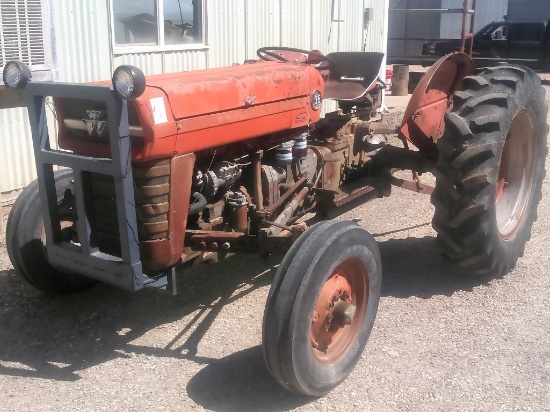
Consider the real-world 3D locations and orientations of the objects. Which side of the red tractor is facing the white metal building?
right

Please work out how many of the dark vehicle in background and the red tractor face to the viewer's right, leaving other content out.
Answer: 0

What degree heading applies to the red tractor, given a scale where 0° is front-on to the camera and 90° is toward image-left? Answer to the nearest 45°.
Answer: approximately 45°

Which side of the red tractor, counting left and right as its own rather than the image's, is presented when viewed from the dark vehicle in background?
back

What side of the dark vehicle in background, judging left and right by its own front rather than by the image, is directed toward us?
left

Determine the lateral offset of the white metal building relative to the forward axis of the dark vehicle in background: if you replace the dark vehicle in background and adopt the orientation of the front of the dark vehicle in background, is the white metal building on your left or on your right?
on your left

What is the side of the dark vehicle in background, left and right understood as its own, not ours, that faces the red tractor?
left
